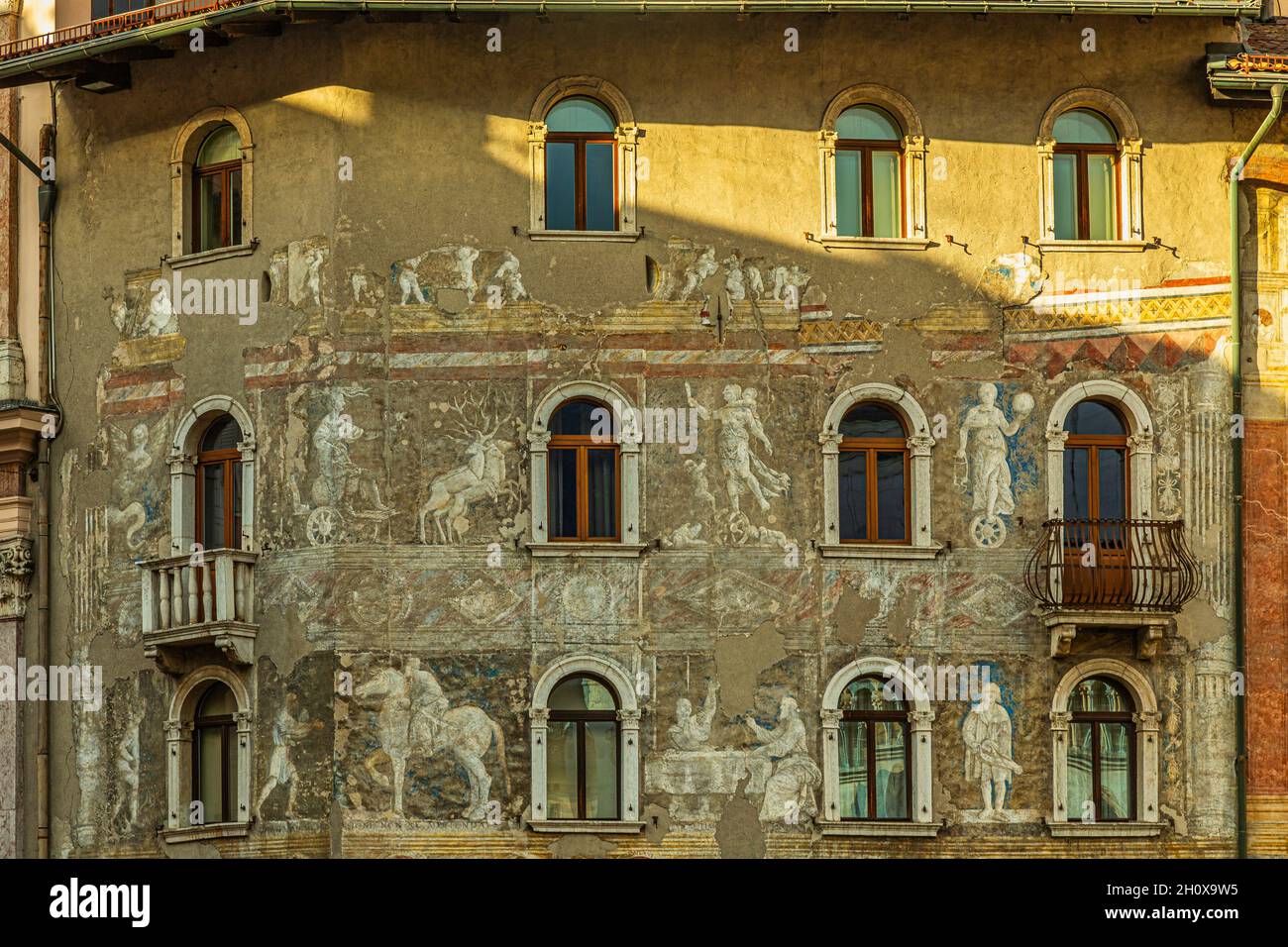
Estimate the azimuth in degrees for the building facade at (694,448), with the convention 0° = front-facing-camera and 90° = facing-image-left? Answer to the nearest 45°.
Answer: approximately 0°

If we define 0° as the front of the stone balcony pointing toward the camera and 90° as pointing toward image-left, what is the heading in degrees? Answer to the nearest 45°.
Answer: approximately 45°

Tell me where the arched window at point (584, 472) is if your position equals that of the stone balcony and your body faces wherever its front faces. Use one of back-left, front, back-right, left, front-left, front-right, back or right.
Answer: back-left
